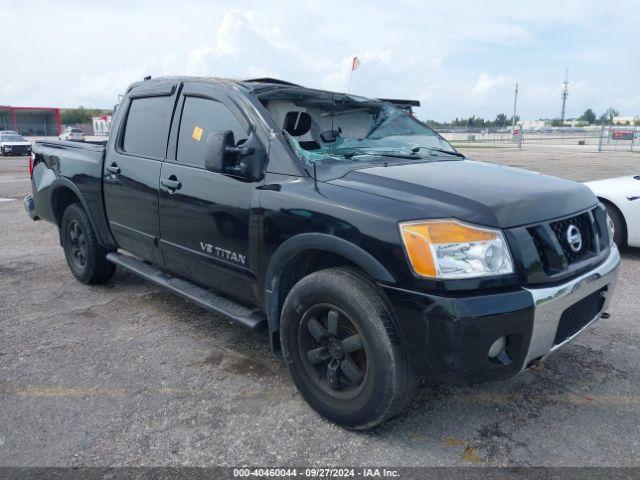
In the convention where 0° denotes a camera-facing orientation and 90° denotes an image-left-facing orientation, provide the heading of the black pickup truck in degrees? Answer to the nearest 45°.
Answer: approximately 315°

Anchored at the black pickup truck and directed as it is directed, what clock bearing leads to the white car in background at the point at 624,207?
The white car in background is roughly at 9 o'clock from the black pickup truck.
